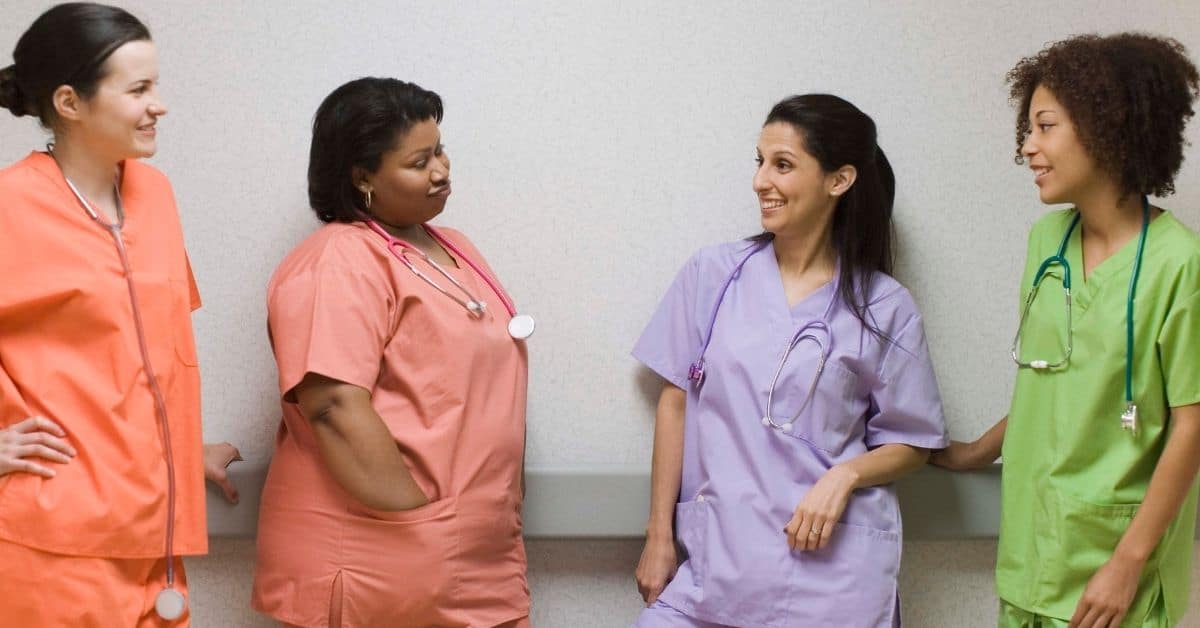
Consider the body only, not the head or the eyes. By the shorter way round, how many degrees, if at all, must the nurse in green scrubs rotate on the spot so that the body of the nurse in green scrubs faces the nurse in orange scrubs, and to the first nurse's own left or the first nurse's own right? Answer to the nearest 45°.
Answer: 0° — they already face them

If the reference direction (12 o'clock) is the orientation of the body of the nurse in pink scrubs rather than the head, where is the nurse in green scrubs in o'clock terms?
The nurse in green scrubs is roughly at 11 o'clock from the nurse in pink scrubs.

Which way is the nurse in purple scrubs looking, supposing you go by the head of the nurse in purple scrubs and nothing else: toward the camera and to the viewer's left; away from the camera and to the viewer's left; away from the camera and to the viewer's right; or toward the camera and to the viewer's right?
toward the camera and to the viewer's left

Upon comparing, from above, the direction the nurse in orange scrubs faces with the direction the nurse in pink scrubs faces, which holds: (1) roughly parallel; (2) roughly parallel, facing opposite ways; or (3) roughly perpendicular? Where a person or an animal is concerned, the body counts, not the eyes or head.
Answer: roughly parallel

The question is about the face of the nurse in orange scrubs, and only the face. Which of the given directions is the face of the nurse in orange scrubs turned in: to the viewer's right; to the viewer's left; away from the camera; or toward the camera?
to the viewer's right

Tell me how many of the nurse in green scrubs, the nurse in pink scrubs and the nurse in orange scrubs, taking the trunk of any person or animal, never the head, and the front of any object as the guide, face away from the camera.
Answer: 0

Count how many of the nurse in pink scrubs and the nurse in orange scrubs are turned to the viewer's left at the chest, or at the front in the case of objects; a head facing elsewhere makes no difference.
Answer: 0

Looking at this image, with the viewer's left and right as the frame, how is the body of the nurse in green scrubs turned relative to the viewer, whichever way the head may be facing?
facing the viewer and to the left of the viewer

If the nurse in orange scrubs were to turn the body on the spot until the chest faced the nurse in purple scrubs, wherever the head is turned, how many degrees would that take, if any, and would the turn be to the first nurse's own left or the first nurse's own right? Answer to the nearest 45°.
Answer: approximately 45° to the first nurse's own left

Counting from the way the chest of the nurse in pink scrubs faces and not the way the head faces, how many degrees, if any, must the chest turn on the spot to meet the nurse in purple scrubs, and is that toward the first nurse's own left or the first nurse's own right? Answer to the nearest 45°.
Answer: approximately 45° to the first nurse's own left

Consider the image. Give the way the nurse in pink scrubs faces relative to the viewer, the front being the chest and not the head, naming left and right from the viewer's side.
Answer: facing the viewer and to the right of the viewer
